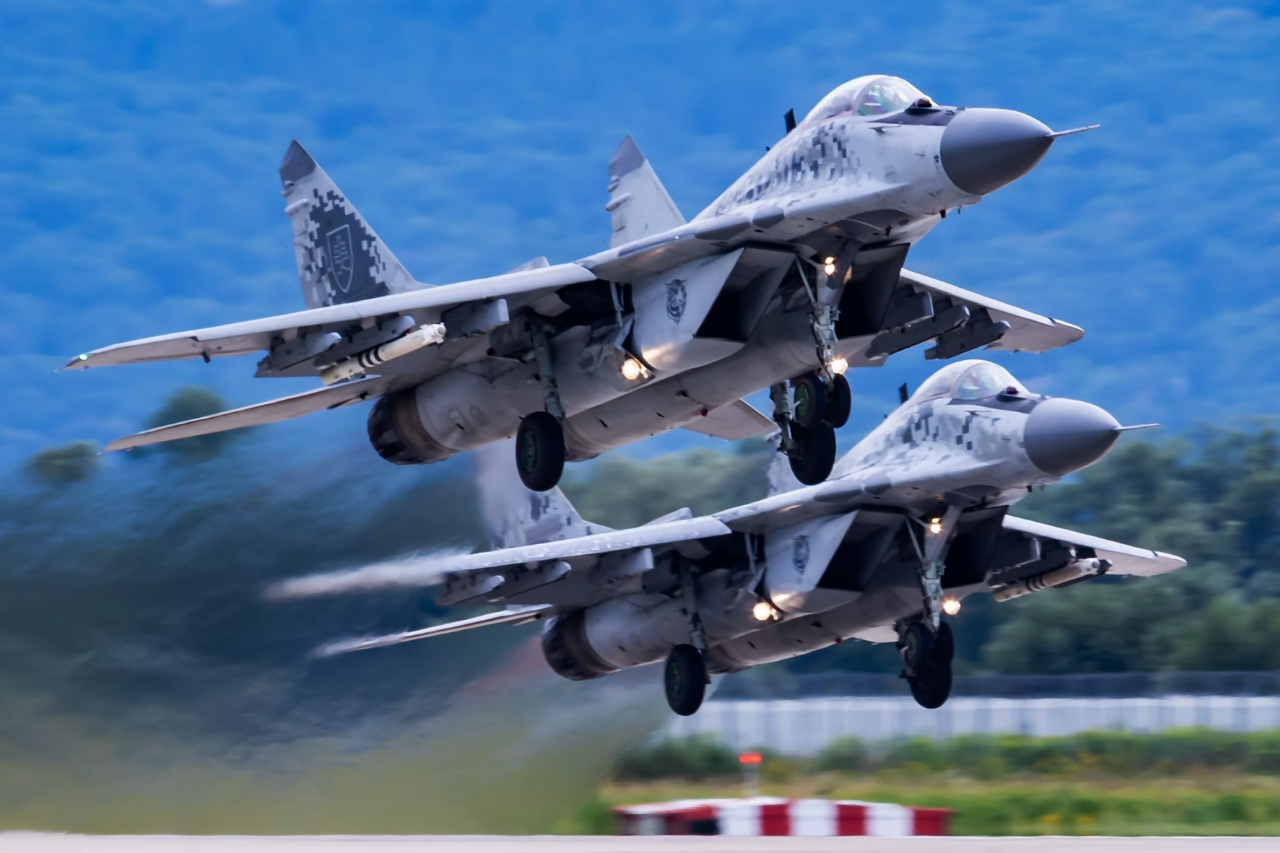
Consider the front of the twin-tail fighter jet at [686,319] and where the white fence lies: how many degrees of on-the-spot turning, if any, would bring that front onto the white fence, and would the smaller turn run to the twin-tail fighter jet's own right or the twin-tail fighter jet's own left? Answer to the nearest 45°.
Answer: approximately 90° to the twin-tail fighter jet's own left

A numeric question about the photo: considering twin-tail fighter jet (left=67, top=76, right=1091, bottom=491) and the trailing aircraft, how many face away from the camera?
0

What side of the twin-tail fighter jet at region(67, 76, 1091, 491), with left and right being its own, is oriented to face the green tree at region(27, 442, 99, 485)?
back

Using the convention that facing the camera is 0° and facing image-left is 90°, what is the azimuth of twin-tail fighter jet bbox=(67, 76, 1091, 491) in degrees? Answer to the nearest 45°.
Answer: approximately 315°

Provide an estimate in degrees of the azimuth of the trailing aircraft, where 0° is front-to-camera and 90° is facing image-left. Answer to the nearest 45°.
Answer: approximately 315°

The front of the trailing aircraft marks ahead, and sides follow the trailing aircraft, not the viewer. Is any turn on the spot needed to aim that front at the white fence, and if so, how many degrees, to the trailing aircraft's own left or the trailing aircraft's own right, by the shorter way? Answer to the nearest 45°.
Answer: approximately 90° to the trailing aircraft's own left
